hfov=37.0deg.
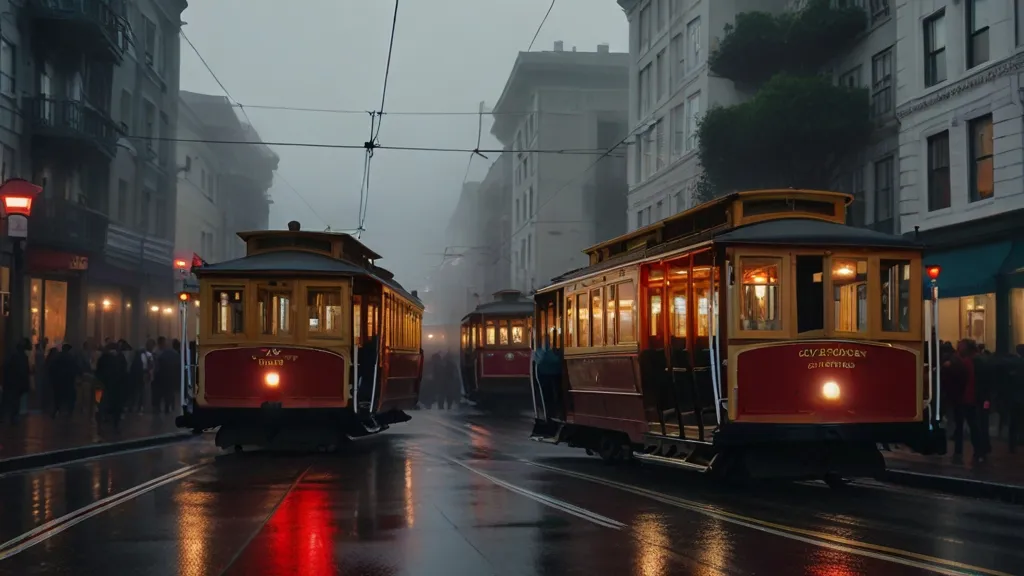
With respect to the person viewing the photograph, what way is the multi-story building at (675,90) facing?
facing the viewer and to the left of the viewer

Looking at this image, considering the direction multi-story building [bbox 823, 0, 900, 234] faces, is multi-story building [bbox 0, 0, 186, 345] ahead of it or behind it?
ahead

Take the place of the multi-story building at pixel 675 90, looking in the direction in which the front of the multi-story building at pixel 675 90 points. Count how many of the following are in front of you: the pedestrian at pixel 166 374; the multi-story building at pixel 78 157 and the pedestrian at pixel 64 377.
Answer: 3

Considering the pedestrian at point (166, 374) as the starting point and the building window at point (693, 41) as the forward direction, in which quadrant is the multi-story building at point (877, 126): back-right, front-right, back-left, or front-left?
front-right

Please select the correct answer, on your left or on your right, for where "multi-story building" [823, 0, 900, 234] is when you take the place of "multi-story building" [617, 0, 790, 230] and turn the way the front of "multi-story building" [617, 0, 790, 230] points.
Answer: on your left

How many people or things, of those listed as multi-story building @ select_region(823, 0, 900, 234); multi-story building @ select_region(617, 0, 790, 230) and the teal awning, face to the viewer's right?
0

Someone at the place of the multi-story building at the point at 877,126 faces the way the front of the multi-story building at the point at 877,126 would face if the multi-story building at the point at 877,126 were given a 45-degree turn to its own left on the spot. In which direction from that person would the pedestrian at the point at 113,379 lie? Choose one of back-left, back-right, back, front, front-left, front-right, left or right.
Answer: front-right

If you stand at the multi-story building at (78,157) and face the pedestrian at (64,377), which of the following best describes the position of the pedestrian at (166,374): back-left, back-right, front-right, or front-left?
front-left

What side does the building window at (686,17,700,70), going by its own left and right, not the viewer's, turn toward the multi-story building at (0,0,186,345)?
front

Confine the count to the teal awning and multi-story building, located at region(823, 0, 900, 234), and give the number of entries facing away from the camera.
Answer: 0

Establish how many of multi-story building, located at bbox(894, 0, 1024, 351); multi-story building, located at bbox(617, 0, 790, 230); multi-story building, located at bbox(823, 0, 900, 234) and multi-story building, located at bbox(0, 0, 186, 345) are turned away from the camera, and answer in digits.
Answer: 0

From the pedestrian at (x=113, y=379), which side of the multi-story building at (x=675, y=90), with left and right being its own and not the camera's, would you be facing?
front

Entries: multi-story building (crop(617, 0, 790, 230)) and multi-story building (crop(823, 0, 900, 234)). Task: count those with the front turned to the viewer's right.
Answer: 0

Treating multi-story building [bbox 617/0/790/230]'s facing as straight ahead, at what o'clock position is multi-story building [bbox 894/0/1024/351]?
multi-story building [bbox 894/0/1024/351] is roughly at 10 o'clock from multi-story building [bbox 617/0/790/230].

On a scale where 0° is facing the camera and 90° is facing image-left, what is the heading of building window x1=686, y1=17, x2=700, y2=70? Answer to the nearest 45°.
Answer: approximately 45°

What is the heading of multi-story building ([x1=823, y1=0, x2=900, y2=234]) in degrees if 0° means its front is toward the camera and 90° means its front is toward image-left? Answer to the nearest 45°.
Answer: approximately 45°

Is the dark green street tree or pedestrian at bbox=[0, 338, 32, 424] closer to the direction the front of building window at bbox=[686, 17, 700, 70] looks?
the pedestrian

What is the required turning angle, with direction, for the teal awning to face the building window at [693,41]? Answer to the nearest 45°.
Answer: approximately 90° to its right

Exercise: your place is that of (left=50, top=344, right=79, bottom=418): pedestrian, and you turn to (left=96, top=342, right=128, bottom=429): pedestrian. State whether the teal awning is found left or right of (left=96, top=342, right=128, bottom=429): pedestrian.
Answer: left

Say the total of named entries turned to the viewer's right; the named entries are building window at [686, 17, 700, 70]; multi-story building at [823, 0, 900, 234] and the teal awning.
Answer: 0
